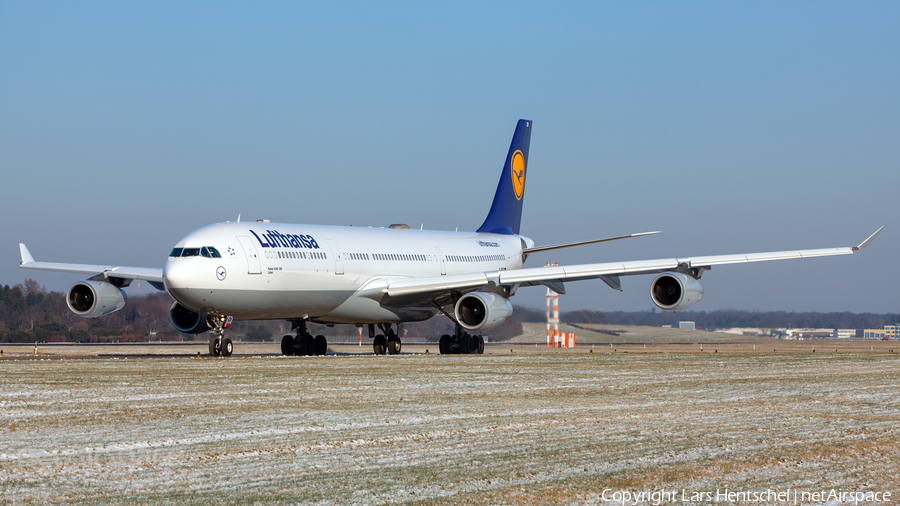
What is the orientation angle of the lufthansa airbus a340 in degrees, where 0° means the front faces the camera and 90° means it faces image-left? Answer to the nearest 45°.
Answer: approximately 45°
